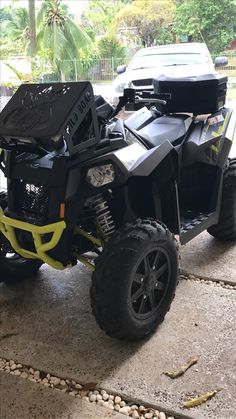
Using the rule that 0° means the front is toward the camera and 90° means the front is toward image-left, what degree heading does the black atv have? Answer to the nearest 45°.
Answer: approximately 45°

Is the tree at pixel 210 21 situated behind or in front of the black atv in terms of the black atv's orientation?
behind

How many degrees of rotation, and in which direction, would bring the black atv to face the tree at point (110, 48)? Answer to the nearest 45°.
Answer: approximately 135° to its right

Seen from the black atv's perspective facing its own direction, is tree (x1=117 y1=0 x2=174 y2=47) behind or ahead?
behind

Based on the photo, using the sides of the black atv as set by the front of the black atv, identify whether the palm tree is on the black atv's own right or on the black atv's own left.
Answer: on the black atv's own right

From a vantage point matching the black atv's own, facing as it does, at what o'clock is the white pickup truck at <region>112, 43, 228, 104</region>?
The white pickup truck is roughly at 5 o'clock from the black atv.

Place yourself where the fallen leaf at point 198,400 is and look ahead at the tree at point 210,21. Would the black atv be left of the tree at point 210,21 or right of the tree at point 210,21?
left

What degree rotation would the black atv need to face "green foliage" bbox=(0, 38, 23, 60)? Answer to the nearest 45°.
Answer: approximately 135° to its right

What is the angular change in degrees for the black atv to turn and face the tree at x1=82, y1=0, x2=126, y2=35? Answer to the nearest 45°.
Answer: approximately 135° to its right
